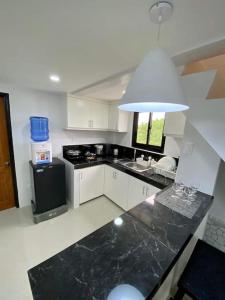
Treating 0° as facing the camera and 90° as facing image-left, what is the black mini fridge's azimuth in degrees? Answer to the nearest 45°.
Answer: approximately 315°

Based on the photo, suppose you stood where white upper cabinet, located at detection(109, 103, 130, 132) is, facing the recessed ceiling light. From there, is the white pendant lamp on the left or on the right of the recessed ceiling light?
left

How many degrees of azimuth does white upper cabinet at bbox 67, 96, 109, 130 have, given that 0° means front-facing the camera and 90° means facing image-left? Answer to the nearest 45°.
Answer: approximately 315°

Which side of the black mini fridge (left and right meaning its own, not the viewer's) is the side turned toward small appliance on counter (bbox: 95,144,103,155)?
left

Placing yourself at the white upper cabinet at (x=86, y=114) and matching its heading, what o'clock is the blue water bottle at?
The blue water bottle is roughly at 4 o'clock from the white upper cabinet.

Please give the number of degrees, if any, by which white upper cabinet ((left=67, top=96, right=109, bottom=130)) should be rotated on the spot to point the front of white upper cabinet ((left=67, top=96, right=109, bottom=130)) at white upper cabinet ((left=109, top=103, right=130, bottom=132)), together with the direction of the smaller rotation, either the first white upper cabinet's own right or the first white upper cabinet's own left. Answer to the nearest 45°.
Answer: approximately 45° to the first white upper cabinet's own left
